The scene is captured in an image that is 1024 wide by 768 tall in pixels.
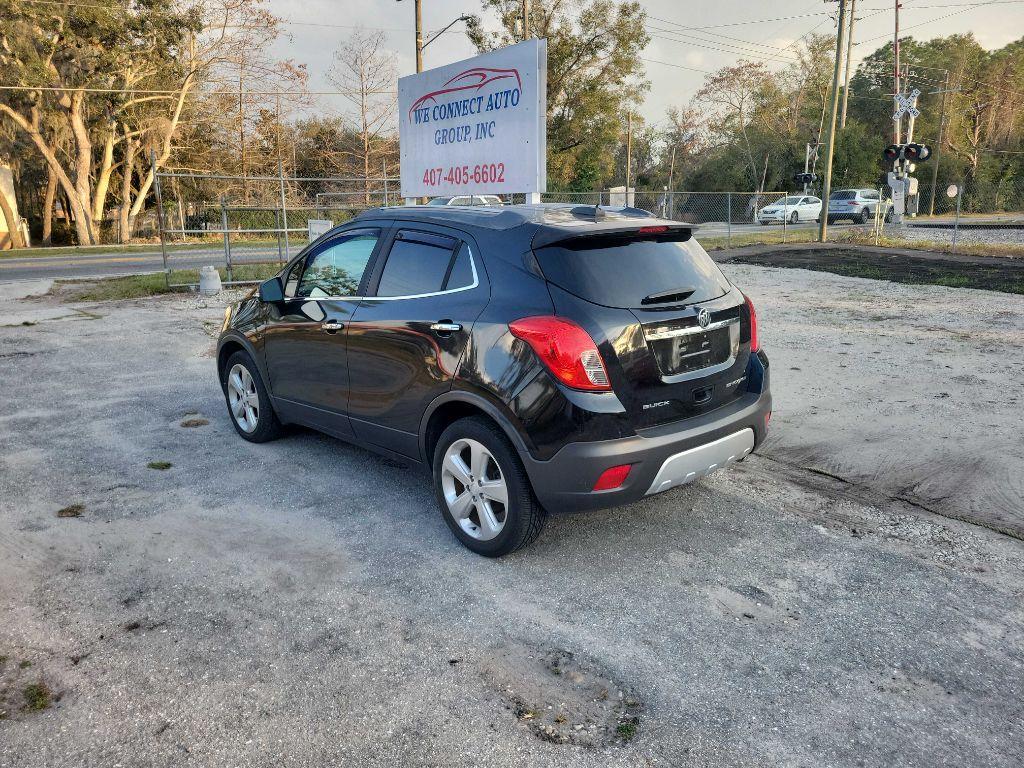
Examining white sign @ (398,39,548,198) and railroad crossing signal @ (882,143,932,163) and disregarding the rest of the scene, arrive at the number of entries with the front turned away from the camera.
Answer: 0

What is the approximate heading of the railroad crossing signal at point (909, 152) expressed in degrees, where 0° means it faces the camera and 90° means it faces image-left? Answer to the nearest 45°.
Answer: approximately 45°

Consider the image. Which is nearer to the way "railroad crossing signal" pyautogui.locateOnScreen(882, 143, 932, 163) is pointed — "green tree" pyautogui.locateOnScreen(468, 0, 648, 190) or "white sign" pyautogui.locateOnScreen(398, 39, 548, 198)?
the white sign

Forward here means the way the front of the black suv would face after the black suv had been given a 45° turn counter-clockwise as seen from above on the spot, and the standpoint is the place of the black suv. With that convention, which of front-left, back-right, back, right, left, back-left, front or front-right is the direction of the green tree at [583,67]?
right

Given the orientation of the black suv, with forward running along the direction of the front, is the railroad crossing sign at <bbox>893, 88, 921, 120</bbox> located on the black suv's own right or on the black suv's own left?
on the black suv's own right

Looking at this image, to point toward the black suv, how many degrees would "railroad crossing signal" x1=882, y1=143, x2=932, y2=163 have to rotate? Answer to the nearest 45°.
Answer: approximately 45° to its left

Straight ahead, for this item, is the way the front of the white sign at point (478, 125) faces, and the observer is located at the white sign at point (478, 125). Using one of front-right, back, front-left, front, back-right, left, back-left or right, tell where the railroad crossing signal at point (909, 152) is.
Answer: back

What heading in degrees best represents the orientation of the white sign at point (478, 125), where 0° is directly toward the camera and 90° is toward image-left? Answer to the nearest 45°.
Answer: approximately 45°

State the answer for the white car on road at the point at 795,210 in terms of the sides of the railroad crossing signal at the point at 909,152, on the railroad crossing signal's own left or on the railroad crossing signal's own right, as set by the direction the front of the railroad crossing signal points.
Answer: on the railroad crossing signal's own right
